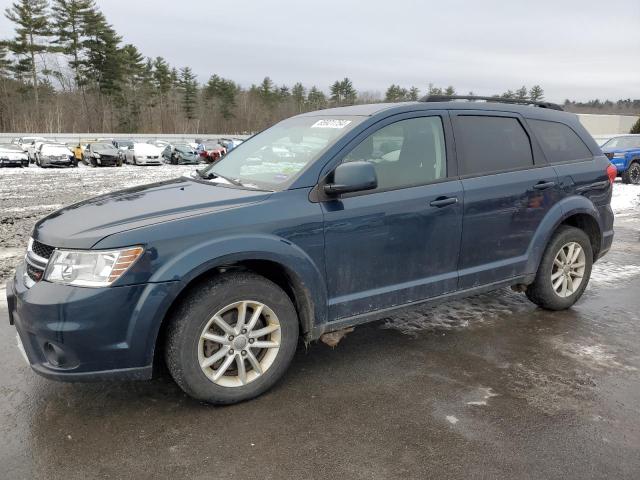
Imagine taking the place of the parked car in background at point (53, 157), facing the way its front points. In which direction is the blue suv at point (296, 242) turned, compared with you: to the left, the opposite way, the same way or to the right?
to the right

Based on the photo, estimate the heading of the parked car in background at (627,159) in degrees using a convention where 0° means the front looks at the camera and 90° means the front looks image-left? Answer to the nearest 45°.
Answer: approximately 45°

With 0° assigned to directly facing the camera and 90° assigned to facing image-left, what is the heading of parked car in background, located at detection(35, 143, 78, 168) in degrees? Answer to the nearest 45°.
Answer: approximately 0°

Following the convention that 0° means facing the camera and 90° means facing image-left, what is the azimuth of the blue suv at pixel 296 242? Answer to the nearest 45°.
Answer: approximately 45°

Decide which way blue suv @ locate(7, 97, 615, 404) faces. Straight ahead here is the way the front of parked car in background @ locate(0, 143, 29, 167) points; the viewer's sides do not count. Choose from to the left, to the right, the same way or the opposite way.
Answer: to the right

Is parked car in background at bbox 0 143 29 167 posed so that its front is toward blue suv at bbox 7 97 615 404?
yes

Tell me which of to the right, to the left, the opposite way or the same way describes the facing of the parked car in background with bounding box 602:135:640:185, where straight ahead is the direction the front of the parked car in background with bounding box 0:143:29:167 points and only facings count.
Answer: to the right

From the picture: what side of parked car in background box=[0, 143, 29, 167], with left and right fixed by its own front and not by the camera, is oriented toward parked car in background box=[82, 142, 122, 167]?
left

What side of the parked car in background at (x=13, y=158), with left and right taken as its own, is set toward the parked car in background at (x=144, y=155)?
left

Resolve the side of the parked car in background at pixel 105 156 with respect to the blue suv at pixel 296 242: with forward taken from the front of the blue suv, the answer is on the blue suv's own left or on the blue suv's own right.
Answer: on the blue suv's own right

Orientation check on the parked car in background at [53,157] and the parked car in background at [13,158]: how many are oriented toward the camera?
2

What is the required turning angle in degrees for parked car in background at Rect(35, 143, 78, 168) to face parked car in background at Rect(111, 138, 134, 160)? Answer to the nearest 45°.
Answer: approximately 135° to its left
